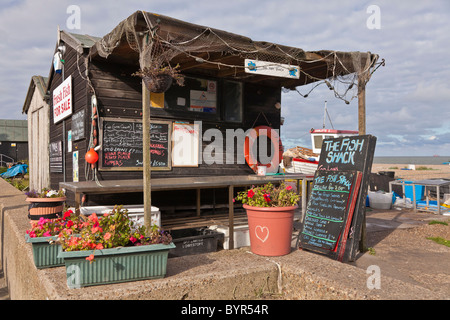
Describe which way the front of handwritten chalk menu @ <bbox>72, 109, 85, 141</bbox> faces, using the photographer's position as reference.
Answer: facing the viewer and to the left of the viewer

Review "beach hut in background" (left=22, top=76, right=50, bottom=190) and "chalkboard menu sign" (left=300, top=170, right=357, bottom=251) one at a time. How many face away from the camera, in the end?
0

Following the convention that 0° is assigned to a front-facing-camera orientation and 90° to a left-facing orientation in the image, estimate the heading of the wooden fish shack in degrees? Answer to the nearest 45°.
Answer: approximately 315°

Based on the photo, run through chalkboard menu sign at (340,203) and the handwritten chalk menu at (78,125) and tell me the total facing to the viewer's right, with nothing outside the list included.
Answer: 0

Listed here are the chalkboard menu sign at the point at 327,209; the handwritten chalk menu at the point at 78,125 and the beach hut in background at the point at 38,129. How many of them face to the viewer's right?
0

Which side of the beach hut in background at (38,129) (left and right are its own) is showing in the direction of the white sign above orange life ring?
left

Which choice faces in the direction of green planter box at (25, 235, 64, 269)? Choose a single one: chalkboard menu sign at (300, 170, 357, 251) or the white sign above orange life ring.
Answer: the chalkboard menu sign

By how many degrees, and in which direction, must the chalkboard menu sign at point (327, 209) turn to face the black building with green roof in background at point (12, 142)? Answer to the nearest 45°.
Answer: approximately 90° to its right

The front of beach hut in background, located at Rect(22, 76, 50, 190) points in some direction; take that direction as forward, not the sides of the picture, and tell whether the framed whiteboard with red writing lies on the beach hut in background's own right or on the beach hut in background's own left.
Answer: on the beach hut in background's own left

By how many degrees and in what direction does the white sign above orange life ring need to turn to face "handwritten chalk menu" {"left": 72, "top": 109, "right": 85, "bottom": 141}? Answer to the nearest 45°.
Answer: approximately 135° to its right
